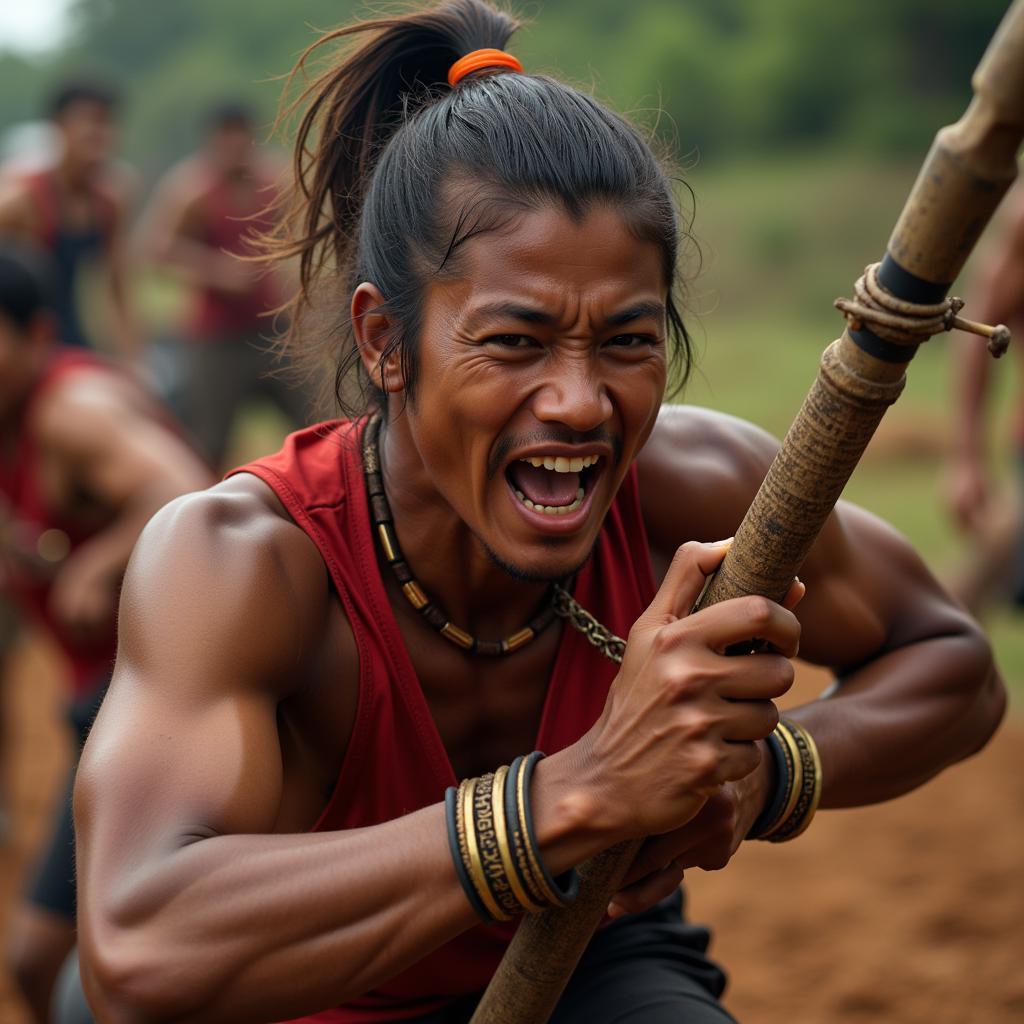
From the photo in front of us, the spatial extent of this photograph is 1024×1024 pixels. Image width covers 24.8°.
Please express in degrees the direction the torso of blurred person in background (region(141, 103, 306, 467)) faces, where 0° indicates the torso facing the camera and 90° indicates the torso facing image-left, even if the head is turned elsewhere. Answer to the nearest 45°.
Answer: approximately 315°
